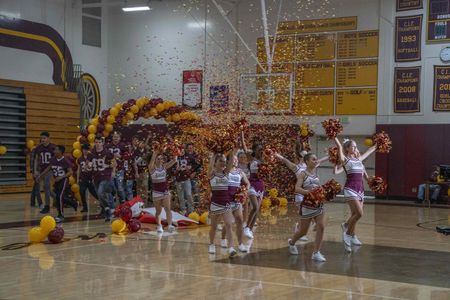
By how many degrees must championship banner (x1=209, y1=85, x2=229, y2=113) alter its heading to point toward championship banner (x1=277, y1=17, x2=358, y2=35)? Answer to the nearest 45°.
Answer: approximately 90° to its left

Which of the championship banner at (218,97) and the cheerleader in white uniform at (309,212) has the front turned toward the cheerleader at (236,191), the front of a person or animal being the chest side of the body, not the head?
the championship banner

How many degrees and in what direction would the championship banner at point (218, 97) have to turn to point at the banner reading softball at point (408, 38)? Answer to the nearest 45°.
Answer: approximately 90° to its left

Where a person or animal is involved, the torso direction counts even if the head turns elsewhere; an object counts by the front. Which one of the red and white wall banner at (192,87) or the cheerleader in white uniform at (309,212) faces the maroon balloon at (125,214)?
the red and white wall banner

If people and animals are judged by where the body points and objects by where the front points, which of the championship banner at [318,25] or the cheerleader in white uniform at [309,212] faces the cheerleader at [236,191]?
the championship banner

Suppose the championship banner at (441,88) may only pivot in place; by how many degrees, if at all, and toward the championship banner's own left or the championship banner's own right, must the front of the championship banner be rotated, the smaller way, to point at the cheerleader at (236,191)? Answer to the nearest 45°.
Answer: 0° — it already faces them

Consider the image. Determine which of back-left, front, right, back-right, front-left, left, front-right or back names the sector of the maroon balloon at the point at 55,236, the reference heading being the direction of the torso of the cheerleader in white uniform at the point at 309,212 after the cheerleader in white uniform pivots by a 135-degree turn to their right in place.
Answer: front

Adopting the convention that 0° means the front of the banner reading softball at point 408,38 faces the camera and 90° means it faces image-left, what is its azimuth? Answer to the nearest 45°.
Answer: approximately 0°

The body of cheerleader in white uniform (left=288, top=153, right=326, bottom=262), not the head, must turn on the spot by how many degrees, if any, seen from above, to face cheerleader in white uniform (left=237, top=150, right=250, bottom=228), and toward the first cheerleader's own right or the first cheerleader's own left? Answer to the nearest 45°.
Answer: approximately 180°

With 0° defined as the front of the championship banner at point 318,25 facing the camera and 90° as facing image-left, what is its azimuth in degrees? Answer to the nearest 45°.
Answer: approximately 0°

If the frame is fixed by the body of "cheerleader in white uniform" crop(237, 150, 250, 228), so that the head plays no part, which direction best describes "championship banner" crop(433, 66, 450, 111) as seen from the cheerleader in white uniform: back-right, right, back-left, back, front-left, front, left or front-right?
back
